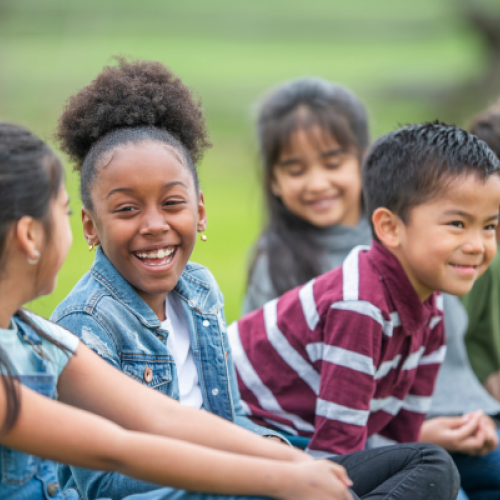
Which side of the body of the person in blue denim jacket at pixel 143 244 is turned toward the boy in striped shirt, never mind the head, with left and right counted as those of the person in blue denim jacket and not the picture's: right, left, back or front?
left

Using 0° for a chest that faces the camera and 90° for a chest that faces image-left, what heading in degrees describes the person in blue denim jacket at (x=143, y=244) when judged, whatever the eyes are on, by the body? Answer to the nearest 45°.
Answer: approximately 315°
